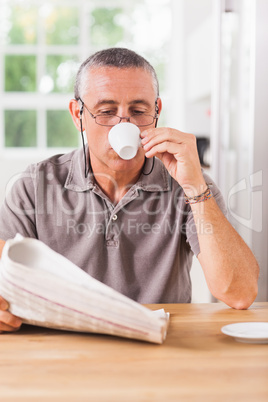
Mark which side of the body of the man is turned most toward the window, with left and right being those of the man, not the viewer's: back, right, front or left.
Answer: back

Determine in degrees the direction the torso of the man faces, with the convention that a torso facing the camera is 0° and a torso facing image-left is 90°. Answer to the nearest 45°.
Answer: approximately 0°

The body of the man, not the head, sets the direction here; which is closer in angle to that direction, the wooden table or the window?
the wooden table

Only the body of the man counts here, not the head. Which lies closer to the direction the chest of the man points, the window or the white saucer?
the white saucer

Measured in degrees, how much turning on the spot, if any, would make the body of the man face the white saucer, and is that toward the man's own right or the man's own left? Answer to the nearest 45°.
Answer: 0° — they already face it

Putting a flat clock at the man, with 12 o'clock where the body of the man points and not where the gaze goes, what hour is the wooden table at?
The wooden table is roughly at 12 o'clock from the man.
